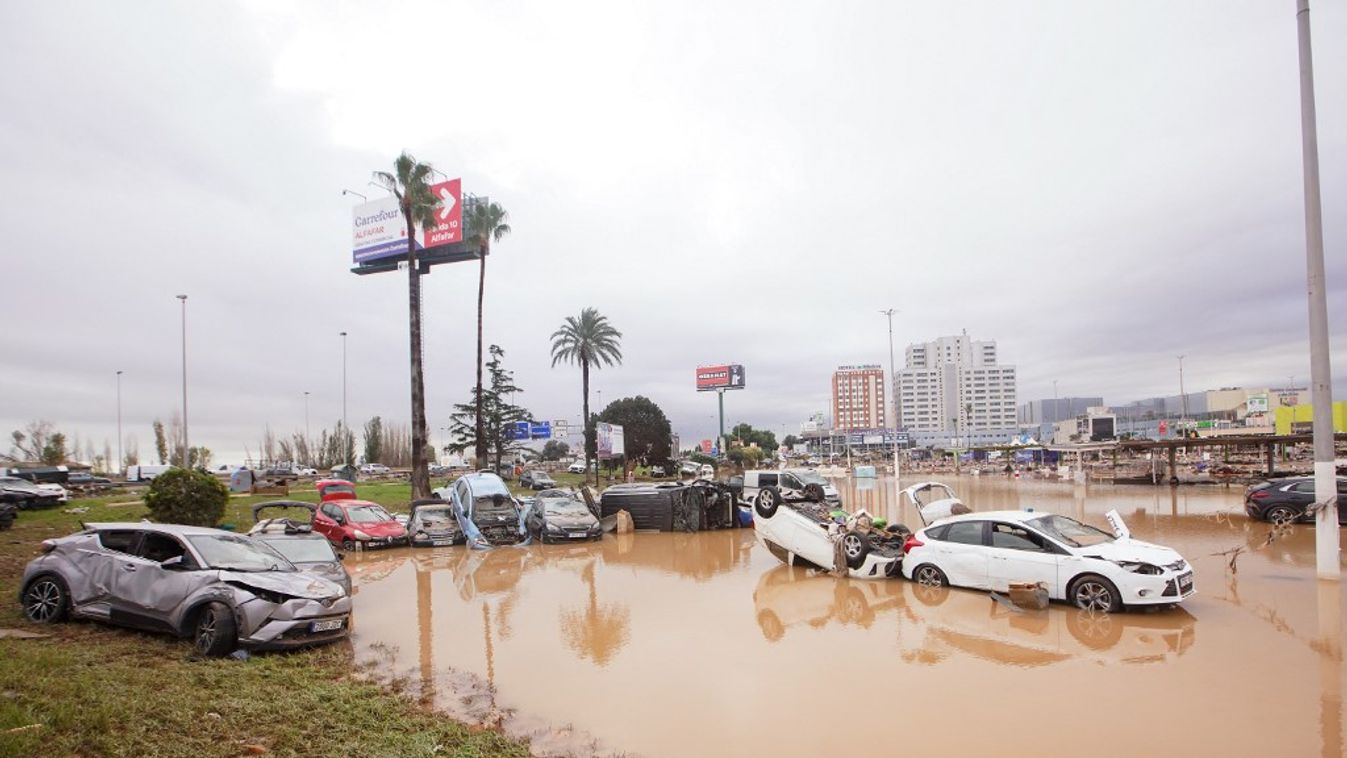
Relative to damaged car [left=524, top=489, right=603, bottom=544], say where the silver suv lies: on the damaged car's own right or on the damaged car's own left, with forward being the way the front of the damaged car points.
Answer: on the damaged car's own right

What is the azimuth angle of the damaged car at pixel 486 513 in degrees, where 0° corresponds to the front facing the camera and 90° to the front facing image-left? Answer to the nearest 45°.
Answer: approximately 315°

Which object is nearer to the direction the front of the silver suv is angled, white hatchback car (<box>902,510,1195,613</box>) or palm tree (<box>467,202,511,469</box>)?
the white hatchback car

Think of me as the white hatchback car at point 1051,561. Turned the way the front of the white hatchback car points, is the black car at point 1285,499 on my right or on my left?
on my left
